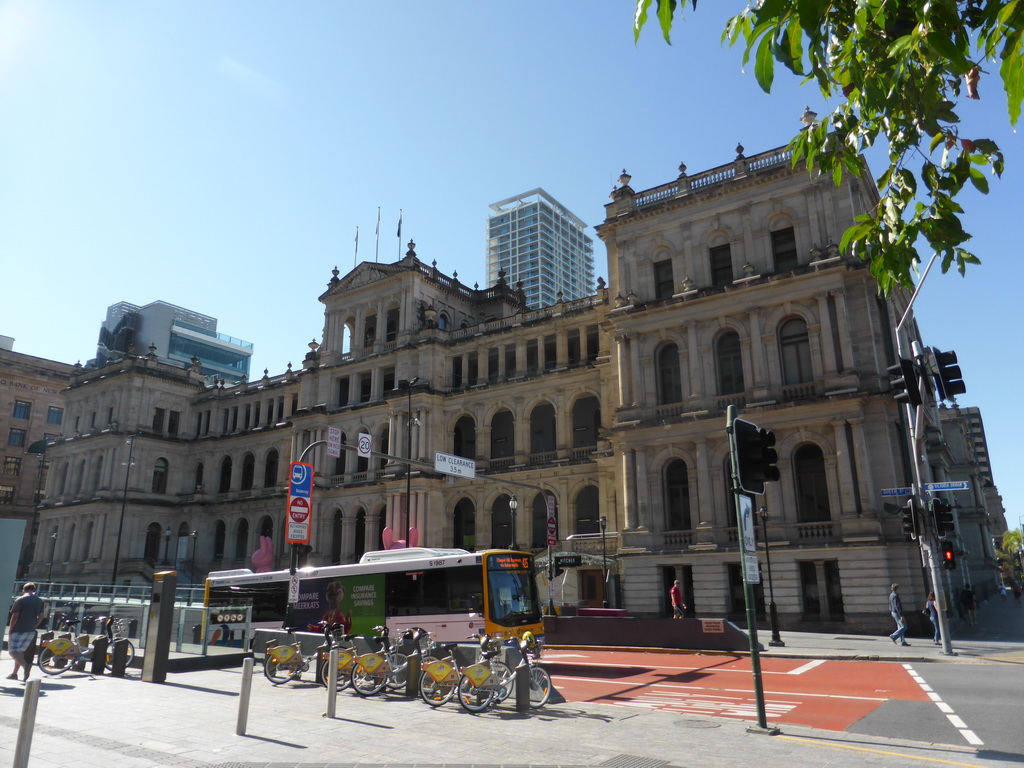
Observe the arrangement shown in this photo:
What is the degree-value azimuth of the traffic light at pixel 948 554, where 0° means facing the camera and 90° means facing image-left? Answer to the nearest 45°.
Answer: approximately 0°

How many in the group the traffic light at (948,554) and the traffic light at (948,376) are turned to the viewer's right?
1

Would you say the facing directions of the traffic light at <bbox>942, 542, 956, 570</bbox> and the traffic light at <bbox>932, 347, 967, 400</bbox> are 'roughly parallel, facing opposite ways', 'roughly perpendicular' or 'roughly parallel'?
roughly perpendicular

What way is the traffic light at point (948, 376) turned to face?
to the viewer's right

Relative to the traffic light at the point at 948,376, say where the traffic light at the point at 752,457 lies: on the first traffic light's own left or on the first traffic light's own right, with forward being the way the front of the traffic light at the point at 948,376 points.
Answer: on the first traffic light's own right

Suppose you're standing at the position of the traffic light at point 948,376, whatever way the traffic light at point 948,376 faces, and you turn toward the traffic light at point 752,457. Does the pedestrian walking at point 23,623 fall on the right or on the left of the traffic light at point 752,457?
right

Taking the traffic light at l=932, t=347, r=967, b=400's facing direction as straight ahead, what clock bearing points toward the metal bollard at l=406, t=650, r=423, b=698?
The metal bollard is roughly at 5 o'clock from the traffic light.

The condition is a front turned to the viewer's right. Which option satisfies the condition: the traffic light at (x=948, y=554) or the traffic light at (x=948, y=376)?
the traffic light at (x=948, y=376)

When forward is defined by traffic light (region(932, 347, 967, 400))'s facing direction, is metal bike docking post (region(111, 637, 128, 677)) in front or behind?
behind
